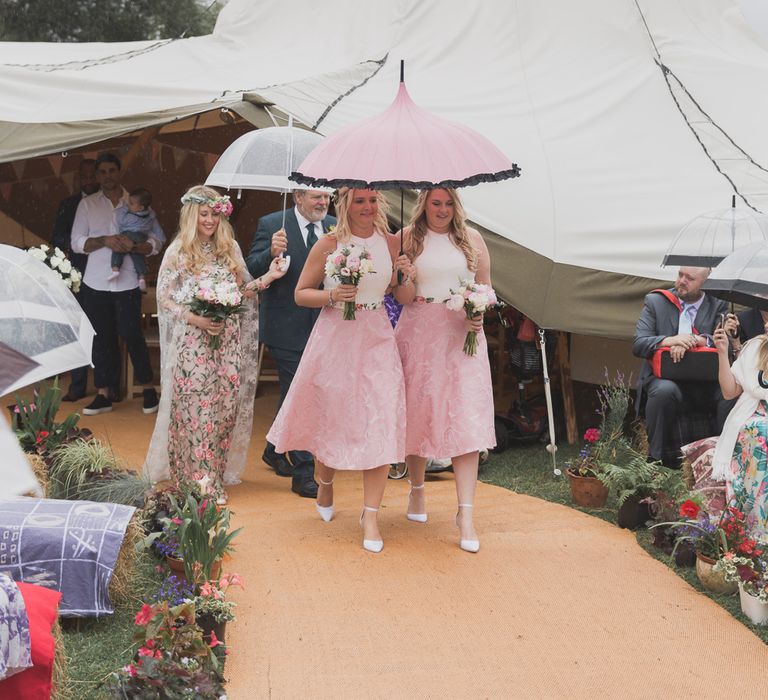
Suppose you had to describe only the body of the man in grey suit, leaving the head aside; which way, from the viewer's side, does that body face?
toward the camera

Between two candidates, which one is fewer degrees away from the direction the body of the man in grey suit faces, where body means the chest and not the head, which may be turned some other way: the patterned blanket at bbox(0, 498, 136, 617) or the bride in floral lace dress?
the patterned blanket

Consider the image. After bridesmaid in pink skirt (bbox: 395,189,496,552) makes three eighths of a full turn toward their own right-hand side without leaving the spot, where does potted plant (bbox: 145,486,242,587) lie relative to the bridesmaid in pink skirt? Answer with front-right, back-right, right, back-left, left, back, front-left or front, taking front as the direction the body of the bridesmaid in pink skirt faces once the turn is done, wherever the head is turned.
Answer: left

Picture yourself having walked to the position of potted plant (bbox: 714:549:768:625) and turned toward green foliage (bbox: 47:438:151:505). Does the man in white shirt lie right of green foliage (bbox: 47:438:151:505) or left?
right

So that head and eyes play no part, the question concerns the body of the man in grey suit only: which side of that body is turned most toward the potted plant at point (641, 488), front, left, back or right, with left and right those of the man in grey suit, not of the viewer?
front

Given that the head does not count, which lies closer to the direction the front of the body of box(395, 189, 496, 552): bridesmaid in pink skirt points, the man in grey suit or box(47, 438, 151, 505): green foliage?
the green foliage

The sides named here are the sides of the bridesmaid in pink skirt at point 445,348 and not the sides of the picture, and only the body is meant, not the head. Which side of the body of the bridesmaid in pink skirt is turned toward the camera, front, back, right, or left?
front

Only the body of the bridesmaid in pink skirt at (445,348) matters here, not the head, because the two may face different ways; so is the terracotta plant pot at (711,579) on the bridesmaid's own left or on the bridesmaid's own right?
on the bridesmaid's own left

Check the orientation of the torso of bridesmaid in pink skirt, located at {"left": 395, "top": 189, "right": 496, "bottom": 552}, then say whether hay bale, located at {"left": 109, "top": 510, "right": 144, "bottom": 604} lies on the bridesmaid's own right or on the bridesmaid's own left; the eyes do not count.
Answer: on the bridesmaid's own right

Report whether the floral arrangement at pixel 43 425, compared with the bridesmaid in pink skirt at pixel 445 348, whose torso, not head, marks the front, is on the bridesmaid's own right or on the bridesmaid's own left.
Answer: on the bridesmaid's own right

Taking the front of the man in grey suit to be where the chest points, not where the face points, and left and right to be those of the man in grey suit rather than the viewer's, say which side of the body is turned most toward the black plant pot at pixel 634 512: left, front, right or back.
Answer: front

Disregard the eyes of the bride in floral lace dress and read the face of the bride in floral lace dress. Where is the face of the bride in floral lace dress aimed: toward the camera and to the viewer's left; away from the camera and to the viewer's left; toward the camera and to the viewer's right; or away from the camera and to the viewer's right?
toward the camera and to the viewer's right

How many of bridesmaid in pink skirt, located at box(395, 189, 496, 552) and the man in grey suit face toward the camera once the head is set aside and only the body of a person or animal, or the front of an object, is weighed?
2

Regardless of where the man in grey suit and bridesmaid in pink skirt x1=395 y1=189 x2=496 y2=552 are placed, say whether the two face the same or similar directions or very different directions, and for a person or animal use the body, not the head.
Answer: same or similar directions

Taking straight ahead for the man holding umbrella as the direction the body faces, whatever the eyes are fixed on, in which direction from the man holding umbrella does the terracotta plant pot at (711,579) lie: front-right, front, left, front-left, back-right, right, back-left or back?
front

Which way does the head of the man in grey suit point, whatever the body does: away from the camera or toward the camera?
toward the camera

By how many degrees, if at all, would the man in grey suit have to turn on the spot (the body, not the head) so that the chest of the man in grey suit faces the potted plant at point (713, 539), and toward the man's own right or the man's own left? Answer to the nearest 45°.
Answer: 0° — they already face it
